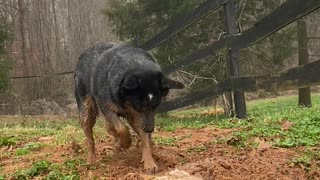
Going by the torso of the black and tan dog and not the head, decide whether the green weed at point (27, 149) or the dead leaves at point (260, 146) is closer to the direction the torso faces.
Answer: the dead leaves

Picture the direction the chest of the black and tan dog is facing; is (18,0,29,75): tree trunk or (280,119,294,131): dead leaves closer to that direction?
the dead leaves

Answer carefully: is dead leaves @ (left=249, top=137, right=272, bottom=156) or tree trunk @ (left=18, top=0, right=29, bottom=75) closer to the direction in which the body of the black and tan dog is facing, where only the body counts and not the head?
the dead leaves

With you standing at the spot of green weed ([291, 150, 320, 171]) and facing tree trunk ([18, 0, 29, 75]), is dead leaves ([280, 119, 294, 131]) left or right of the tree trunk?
right

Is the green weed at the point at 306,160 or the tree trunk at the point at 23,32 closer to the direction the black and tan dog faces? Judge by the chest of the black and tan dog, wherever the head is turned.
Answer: the green weed

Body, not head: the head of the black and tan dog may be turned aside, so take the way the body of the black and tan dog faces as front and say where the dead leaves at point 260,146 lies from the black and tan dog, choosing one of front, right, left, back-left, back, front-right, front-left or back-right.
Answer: front-left

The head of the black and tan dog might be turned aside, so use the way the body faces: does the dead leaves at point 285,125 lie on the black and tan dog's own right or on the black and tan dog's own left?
on the black and tan dog's own left

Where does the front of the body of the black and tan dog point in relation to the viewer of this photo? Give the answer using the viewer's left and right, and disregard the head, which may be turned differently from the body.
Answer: facing the viewer and to the right of the viewer

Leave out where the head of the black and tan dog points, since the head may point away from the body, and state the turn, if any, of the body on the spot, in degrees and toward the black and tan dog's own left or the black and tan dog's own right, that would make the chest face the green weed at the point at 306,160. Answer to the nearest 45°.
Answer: approximately 45° to the black and tan dog's own left

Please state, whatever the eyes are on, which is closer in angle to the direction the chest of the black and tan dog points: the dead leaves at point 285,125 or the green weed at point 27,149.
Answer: the dead leaves
